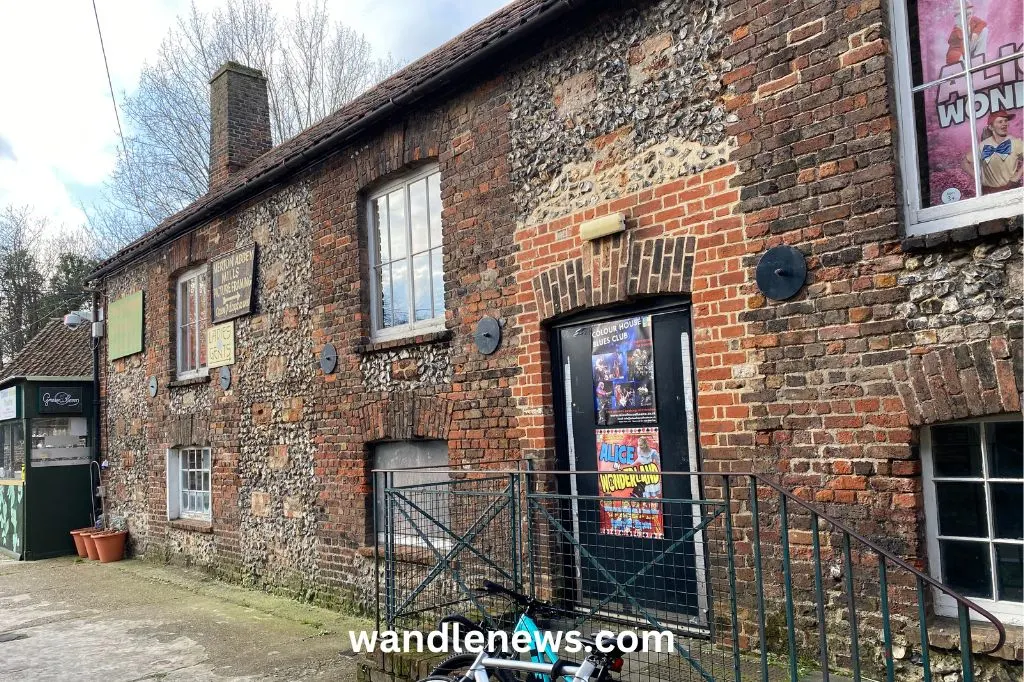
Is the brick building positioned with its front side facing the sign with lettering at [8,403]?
no

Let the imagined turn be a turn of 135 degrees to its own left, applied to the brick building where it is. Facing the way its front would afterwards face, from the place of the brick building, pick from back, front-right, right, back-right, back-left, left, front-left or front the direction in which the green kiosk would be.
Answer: back-left

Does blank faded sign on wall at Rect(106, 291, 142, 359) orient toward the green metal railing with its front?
no

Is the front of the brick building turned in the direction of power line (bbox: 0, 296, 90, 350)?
no

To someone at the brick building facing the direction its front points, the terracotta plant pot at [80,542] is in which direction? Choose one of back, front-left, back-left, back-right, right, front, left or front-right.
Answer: right

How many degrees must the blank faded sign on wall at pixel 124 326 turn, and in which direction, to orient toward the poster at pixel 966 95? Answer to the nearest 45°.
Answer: approximately 45° to its left

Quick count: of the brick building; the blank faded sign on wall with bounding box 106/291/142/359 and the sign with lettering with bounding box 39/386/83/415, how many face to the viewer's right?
0

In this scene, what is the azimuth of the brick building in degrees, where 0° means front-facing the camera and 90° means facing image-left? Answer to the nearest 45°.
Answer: approximately 45°

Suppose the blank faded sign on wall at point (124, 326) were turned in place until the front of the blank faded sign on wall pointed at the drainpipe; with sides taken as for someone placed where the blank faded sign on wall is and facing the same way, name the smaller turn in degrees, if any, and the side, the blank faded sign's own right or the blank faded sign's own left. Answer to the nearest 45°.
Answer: approximately 135° to the blank faded sign's own right

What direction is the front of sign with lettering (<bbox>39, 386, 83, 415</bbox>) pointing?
toward the camera

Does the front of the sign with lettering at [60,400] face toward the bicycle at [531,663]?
yes

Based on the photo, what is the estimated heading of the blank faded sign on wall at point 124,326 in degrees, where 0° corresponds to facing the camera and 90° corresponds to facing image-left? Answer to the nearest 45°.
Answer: approximately 45°

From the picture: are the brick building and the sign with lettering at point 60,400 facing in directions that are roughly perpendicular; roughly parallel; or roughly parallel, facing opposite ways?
roughly perpendicular

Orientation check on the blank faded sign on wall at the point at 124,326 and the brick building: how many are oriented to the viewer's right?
0

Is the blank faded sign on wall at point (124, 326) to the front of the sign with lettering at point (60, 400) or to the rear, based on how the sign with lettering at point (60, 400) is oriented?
to the front

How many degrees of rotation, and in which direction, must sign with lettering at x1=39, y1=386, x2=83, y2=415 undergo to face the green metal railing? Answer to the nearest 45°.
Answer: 0° — it already faces it
